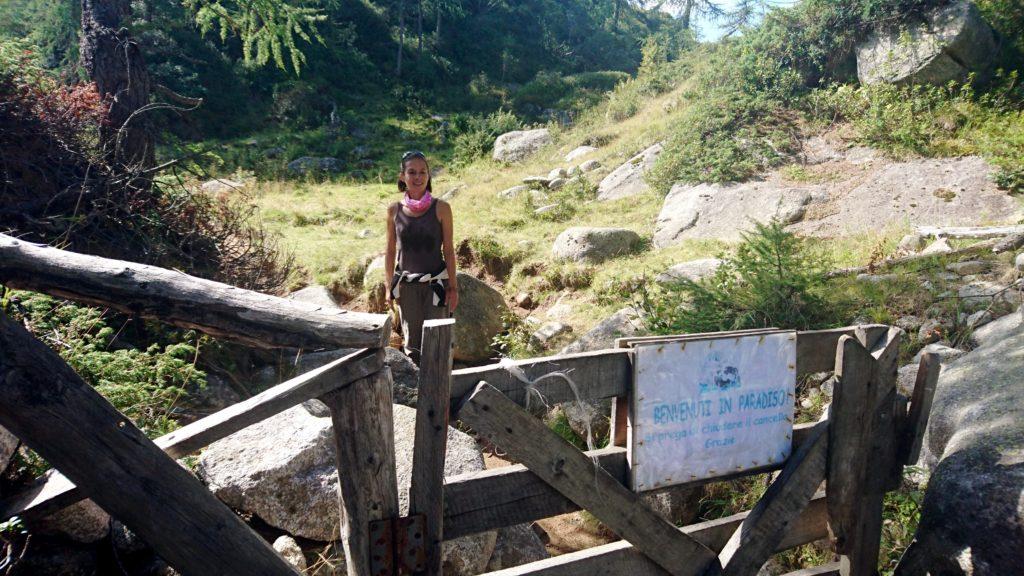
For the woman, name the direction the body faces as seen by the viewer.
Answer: toward the camera

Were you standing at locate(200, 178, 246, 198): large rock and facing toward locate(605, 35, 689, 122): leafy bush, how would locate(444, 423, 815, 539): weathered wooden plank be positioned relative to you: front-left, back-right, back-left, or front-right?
back-right

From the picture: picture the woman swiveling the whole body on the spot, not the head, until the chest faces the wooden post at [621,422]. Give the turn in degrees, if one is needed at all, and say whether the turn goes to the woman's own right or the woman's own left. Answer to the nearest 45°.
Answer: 0° — they already face it

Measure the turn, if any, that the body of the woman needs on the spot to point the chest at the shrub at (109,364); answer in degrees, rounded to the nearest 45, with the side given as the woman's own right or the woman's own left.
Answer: approximately 90° to the woman's own right

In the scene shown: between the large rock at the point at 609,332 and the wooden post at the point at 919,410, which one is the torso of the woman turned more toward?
the wooden post

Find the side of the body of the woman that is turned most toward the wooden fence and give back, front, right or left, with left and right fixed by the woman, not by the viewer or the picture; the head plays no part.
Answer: front

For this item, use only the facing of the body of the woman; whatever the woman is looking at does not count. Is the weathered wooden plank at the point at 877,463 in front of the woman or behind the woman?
in front

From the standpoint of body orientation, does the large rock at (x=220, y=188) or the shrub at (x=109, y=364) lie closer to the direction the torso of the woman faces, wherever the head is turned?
the shrub

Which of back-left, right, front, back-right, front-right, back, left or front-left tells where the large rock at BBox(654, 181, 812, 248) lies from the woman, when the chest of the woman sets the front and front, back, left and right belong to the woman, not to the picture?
back-left

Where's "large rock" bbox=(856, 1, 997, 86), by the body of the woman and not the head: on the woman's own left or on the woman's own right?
on the woman's own left

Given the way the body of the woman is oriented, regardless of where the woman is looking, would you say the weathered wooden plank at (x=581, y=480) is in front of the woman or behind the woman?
in front

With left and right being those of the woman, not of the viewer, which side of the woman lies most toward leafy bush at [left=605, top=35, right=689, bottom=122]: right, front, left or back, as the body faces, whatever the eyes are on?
back

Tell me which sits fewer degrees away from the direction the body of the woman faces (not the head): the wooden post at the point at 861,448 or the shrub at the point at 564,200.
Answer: the wooden post
